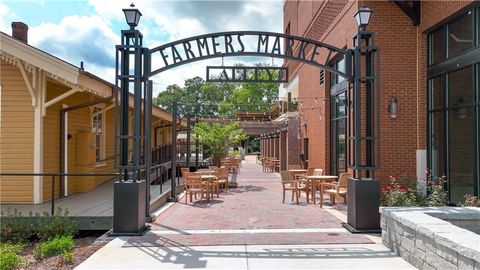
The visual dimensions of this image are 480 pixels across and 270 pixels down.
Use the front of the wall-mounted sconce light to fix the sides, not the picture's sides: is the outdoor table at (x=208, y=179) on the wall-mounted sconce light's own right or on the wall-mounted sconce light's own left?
on the wall-mounted sconce light's own right

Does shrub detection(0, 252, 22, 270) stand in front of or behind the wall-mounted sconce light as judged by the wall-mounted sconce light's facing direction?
in front

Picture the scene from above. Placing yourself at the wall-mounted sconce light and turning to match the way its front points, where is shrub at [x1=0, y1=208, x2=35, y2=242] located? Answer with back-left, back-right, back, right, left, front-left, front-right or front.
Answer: front-right

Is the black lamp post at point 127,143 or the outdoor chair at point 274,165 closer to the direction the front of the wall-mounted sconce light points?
the black lamp post

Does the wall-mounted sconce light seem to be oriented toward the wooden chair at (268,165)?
no

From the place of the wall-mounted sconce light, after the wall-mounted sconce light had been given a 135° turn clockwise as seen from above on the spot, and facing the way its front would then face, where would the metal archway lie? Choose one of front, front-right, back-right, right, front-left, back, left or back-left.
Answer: left

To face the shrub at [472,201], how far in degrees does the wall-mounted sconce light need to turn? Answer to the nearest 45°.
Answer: approximately 45° to its left

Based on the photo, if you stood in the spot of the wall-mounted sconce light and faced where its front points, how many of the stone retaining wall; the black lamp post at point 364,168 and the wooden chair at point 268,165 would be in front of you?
2

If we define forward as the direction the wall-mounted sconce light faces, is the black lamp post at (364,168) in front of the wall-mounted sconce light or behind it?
in front

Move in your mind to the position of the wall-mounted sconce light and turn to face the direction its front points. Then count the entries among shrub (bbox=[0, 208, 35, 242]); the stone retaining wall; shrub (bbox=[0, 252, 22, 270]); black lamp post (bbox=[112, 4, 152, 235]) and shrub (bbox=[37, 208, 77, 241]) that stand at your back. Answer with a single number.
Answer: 0

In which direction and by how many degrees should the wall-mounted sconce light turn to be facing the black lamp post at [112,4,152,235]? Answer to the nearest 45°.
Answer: approximately 45° to its right
